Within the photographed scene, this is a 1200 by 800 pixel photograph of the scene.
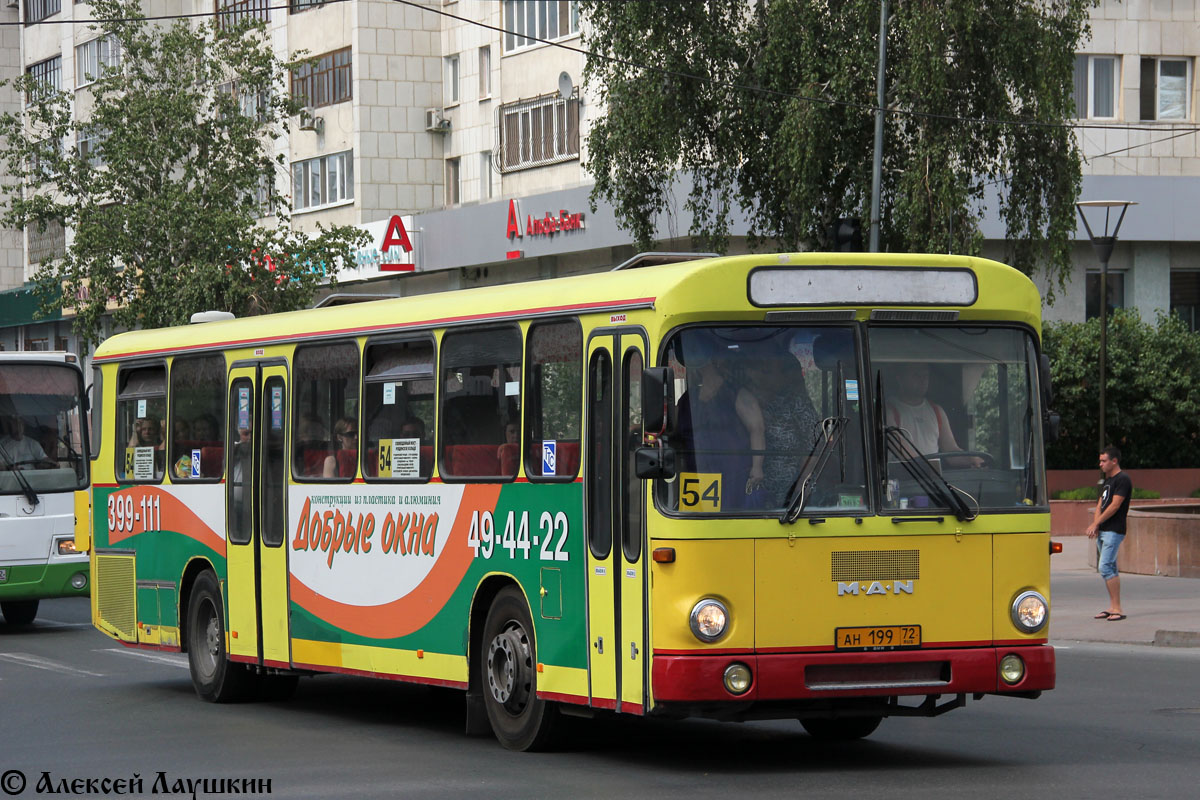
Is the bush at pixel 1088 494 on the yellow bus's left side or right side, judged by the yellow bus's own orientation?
on its left

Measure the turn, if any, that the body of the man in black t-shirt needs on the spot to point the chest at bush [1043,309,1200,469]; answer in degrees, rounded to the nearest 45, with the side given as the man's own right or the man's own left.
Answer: approximately 90° to the man's own right

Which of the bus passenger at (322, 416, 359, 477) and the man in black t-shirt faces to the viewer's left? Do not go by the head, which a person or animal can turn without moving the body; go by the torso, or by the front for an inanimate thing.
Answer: the man in black t-shirt

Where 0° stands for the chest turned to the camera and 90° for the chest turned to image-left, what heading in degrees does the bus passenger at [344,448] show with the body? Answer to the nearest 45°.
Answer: approximately 315°

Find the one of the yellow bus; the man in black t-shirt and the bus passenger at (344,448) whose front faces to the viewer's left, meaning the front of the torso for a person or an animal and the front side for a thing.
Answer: the man in black t-shirt

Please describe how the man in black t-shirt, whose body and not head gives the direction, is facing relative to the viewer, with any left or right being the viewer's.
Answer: facing to the left of the viewer

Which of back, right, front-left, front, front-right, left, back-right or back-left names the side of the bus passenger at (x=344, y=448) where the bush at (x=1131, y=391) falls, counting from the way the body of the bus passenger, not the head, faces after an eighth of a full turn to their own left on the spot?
front-left

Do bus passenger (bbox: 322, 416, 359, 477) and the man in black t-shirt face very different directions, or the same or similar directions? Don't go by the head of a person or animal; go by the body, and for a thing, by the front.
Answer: very different directions

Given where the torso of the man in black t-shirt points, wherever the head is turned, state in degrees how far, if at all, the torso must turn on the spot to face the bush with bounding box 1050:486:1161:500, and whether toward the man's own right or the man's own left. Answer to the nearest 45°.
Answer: approximately 90° to the man's own right
